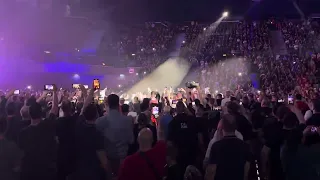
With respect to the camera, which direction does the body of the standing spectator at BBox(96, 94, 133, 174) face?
away from the camera

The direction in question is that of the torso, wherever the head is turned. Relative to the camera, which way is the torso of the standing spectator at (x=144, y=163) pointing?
away from the camera

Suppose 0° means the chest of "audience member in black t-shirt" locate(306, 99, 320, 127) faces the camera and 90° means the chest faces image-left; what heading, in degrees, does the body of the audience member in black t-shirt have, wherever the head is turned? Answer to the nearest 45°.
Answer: approximately 180°

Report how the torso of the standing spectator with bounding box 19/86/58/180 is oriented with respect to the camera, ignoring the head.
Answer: away from the camera

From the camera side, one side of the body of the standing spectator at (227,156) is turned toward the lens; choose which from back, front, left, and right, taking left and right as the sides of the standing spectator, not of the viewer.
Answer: back

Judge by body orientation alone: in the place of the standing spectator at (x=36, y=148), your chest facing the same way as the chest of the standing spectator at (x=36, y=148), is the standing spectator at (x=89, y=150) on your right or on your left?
on your right

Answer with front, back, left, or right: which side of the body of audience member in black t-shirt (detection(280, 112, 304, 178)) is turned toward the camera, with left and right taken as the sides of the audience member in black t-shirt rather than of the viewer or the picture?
back

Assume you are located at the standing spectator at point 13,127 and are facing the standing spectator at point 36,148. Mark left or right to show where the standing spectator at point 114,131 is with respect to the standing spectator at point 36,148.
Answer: left

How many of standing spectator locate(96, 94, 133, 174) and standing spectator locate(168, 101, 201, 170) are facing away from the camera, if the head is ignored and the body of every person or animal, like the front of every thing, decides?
2

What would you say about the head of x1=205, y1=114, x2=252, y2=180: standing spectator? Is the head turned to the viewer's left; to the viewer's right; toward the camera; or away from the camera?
away from the camera

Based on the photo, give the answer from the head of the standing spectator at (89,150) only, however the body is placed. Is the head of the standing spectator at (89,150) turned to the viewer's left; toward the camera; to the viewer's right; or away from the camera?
away from the camera

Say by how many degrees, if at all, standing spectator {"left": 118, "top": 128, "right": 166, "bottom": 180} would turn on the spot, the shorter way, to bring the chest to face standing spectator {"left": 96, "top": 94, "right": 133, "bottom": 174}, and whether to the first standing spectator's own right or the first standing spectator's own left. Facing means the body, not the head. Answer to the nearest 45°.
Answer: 0° — they already face them
